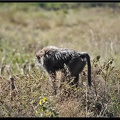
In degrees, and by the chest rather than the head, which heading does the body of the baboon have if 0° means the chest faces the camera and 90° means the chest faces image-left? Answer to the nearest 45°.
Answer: approximately 90°

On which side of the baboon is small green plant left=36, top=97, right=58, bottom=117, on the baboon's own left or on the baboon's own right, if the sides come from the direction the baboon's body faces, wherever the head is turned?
on the baboon's own left
